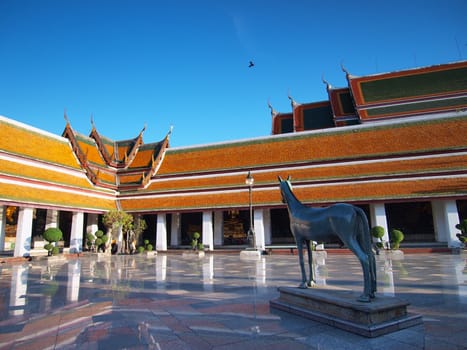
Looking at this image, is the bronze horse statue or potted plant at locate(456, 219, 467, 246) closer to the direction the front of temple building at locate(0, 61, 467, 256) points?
the bronze horse statue

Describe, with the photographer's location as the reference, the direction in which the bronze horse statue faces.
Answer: facing away from the viewer and to the left of the viewer

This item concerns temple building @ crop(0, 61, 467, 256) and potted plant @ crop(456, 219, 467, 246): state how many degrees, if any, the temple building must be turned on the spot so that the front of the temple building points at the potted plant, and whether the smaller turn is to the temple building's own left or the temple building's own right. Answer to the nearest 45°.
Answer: approximately 45° to the temple building's own left

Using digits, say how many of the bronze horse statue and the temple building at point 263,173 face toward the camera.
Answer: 1

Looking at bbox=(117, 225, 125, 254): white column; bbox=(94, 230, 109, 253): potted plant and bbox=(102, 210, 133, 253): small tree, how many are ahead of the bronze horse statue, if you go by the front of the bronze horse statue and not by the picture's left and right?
3

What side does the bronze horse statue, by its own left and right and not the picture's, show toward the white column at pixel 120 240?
front

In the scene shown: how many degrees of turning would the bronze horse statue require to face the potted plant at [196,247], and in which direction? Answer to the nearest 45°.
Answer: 0° — it already faces it

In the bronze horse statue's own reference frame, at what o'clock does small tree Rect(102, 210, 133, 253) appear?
The small tree is roughly at 12 o'clock from the bronze horse statue.

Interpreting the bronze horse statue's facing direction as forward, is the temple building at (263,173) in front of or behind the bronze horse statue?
in front

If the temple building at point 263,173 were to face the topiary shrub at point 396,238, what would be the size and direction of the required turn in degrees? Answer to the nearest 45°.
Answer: approximately 45° to its left

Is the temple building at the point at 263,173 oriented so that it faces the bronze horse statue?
yes

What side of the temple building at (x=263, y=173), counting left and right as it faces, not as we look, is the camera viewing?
front
